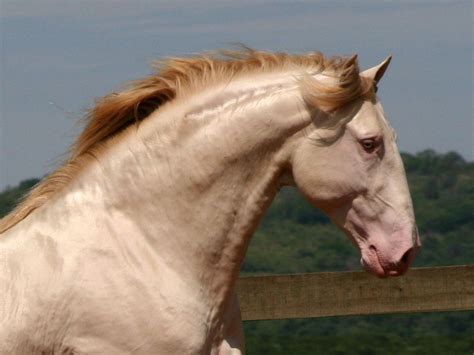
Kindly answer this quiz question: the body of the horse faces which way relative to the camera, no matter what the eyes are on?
to the viewer's right
